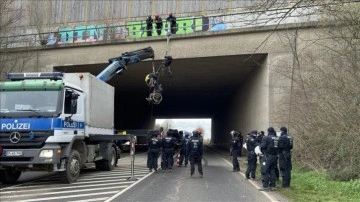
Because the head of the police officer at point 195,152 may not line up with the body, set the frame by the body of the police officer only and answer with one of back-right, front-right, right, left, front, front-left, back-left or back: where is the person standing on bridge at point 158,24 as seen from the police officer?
front

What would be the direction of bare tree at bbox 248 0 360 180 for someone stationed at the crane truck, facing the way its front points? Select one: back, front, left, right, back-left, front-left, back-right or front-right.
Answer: back-left

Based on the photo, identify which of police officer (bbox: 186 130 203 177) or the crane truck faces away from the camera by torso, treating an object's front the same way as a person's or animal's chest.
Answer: the police officer

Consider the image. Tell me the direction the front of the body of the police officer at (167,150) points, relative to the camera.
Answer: away from the camera

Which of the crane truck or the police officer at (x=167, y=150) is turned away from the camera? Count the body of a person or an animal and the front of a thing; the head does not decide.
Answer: the police officer

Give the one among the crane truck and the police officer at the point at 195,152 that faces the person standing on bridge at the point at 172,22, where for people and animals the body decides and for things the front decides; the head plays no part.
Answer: the police officer

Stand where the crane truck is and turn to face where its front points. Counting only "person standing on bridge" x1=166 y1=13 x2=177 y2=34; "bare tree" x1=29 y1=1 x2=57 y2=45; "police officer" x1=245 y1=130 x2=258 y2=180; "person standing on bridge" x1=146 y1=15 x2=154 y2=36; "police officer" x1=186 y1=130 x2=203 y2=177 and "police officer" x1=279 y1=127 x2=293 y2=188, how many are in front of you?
0

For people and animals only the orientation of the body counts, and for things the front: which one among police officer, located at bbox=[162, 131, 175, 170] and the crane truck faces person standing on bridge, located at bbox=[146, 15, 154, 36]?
the police officer

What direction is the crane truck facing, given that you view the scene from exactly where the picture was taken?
facing the viewer and to the left of the viewer

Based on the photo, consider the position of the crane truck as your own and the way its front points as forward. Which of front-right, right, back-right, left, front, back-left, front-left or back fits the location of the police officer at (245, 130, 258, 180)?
back-left

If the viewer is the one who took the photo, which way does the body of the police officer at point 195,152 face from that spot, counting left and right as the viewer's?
facing away from the viewer

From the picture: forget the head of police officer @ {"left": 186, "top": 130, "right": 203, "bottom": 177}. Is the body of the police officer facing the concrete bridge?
yes

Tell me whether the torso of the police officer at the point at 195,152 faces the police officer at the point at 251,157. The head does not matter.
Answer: no

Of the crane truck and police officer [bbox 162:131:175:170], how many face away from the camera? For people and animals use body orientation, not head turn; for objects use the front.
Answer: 1

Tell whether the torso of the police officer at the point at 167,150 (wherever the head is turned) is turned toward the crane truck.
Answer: no

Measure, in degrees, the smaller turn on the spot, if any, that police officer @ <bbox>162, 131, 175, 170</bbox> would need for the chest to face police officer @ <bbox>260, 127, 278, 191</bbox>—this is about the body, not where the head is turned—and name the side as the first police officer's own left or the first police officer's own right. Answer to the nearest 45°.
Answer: approximately 135° to the first police officer's own right

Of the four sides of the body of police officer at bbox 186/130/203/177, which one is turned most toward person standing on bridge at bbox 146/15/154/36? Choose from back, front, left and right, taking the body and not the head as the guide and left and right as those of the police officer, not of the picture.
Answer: front

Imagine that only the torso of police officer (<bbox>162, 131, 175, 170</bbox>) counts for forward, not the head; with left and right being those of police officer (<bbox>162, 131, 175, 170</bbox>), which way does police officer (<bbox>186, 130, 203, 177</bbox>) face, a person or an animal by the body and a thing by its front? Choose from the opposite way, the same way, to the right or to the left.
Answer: the same way

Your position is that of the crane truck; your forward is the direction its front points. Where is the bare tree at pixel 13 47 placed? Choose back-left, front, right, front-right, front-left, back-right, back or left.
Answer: back-right

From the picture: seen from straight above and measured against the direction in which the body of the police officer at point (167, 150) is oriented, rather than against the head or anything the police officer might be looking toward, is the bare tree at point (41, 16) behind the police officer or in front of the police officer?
in front

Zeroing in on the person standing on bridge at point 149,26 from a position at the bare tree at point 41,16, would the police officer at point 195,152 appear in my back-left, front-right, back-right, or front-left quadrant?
front-right

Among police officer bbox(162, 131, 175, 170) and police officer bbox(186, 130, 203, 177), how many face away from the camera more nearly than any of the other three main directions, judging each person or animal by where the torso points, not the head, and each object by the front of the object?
2

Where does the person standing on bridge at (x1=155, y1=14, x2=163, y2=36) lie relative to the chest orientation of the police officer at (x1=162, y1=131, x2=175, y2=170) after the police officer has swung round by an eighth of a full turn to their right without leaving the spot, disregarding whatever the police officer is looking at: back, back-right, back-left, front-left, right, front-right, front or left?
front-left
